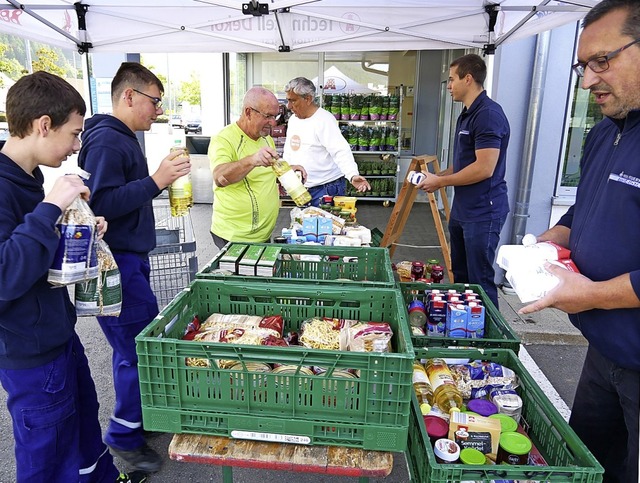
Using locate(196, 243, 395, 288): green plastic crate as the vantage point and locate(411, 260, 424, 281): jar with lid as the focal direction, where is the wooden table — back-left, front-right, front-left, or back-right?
back-right

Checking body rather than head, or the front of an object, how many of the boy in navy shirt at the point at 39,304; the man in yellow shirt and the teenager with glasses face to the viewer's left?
0

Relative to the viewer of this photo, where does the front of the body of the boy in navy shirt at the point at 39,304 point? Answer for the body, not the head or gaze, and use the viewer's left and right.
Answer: facing to the right of the viewer

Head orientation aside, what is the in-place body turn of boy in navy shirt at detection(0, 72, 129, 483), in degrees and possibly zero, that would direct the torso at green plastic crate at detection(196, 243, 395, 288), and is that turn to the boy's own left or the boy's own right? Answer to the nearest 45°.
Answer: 0° — they already face it

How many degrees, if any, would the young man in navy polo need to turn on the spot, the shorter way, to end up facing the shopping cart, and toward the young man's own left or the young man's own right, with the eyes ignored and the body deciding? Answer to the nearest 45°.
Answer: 0° — they already face it

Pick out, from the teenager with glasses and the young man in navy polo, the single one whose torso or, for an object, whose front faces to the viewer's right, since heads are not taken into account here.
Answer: the teenager with glasses

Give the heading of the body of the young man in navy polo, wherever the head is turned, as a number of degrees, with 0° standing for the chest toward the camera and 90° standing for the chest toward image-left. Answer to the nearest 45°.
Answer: approximately 90°

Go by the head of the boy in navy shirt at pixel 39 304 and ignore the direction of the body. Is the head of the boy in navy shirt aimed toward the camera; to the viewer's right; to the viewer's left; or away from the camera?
to the viewer's right

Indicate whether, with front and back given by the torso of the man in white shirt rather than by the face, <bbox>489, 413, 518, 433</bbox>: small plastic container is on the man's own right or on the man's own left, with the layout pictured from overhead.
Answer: on the man's own left

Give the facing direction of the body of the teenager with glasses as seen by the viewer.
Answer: to the viewer's right

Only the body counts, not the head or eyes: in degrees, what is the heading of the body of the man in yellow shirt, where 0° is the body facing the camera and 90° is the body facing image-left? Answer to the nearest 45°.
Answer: approximately 315°

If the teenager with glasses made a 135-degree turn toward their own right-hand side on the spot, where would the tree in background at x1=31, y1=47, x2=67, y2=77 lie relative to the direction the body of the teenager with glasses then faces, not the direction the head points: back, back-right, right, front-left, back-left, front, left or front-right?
back-right

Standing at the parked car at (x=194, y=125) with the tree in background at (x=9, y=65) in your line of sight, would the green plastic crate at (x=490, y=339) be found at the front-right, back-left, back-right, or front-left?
back-left
